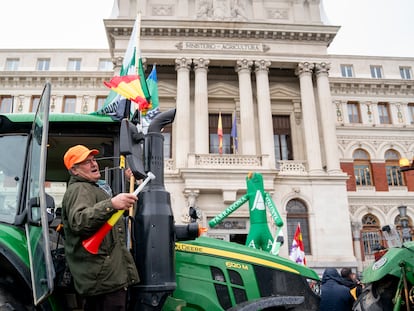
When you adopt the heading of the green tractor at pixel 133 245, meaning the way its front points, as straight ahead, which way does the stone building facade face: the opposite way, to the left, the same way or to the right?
to the right

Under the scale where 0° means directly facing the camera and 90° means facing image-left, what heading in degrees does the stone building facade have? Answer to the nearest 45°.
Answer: approximately 0°

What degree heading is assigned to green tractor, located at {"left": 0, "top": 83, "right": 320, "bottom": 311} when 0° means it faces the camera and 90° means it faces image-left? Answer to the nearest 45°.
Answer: approximately 270°

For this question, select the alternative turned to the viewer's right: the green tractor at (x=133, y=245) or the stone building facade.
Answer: the green tractor

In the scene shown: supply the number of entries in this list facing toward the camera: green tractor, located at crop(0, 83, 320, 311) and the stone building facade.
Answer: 1

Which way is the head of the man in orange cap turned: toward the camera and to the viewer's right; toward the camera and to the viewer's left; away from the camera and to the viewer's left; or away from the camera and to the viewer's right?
toward the camera and to the viewer's right

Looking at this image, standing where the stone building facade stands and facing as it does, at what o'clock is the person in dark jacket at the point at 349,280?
The person in dark jacket is roughly at 12 o'clock from the stone building facade.

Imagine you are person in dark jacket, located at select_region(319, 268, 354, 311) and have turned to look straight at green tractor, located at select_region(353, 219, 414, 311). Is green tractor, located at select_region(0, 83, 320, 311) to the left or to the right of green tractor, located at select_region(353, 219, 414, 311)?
right
